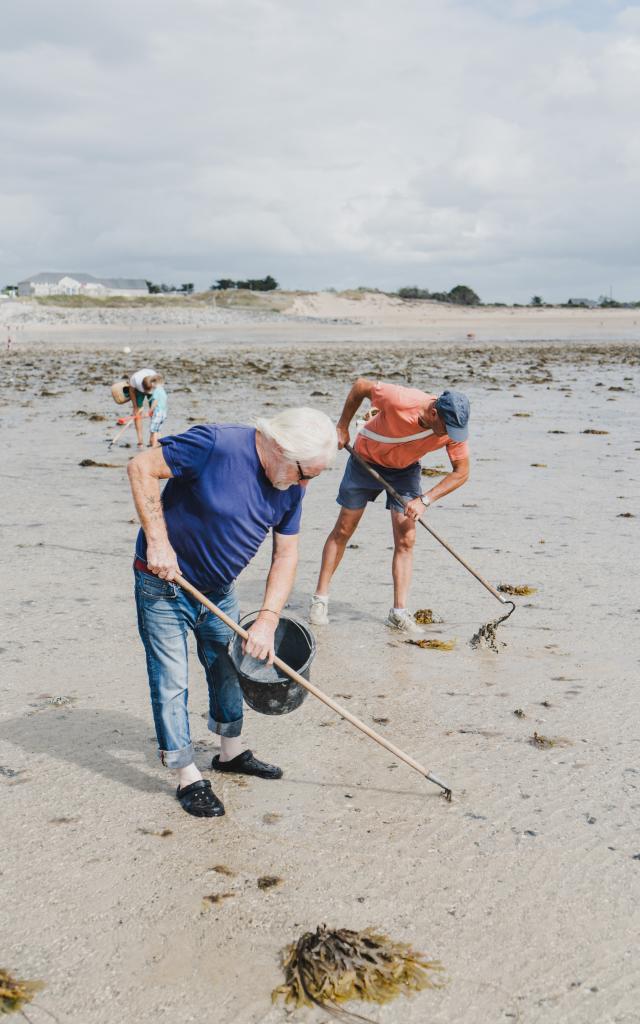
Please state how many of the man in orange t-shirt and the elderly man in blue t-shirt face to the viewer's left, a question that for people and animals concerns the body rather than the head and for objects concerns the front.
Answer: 0

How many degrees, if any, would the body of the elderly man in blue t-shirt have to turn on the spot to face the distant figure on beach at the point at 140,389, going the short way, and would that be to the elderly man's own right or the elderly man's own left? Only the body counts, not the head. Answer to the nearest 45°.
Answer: approximately 135° to the elderly man's own left

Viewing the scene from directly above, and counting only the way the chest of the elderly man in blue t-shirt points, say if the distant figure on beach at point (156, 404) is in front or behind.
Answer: behind

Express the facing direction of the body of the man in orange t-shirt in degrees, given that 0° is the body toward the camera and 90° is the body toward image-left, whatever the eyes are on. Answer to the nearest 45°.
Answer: approximately 315°

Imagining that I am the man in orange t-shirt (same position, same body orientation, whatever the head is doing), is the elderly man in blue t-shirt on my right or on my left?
on my right

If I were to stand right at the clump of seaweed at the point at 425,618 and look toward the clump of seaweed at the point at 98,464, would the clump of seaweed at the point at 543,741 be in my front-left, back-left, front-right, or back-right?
back-left

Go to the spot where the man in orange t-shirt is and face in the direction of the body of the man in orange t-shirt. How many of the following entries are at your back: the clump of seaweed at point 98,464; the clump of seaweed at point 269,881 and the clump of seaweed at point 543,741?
1

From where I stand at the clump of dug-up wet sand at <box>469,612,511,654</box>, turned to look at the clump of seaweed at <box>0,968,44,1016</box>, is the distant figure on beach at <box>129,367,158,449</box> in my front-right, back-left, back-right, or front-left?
back-right

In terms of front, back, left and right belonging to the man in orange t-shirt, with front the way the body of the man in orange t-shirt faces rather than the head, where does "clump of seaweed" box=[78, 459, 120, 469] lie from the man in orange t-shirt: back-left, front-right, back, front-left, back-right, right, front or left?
back

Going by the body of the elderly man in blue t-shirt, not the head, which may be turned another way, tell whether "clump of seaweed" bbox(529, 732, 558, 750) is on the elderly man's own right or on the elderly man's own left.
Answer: on the elderly man's own left

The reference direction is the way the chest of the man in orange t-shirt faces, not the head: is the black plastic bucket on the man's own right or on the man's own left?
on the man's own right
